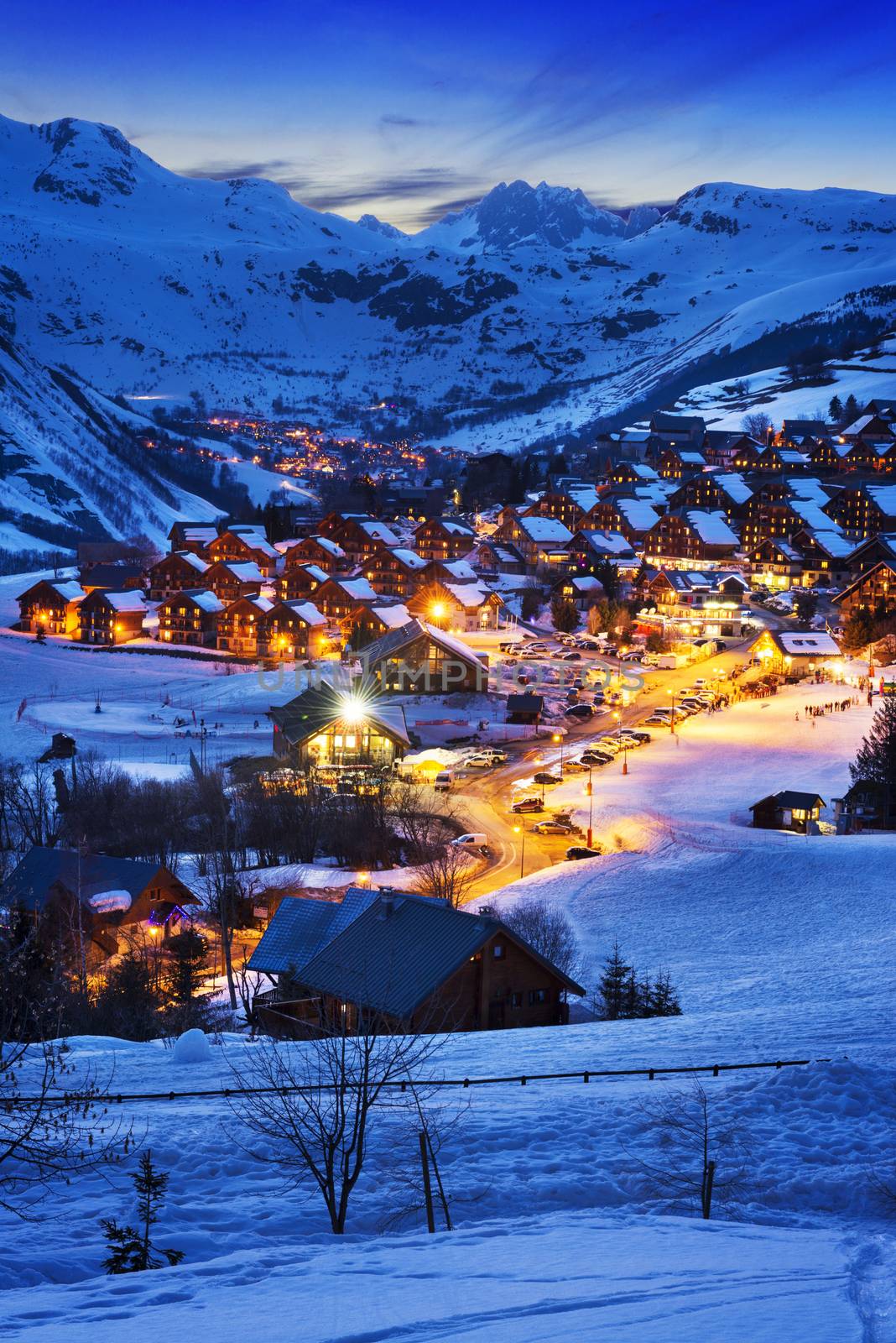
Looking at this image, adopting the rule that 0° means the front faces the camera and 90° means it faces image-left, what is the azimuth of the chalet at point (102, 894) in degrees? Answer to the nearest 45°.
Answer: approximately 315°

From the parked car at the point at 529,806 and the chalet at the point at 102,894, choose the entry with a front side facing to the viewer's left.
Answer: the parked car

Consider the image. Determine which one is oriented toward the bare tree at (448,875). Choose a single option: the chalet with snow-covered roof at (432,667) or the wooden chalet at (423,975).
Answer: the chalet with snow-covered roof

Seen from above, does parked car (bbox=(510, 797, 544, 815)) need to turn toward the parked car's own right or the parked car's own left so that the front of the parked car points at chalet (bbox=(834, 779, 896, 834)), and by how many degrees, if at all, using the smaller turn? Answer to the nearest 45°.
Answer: approximately 180°

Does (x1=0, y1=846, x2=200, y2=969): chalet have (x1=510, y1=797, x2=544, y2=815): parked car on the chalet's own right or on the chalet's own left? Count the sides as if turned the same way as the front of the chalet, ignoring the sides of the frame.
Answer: on the chalet's own left

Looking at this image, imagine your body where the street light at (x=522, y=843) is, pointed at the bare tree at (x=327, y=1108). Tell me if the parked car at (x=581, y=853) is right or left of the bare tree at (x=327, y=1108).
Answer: left

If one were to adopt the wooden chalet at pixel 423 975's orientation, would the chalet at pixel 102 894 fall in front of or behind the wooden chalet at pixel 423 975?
behind

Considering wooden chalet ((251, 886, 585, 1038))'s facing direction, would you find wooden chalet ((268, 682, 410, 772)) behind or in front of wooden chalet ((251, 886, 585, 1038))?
behind

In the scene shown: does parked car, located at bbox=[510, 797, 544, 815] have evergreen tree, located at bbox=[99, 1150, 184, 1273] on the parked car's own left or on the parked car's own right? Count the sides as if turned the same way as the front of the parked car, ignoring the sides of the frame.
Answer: on the parked car's own left

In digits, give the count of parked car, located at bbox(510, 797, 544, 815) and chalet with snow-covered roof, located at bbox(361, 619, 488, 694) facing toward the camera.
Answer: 1

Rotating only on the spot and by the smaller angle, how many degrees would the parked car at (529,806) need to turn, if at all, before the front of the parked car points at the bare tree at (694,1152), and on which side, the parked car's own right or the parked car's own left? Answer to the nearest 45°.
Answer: approximately 90° to the parked car's own left

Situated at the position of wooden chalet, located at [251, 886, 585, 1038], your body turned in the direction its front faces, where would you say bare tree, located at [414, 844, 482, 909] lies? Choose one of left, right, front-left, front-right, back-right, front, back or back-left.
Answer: back-left
